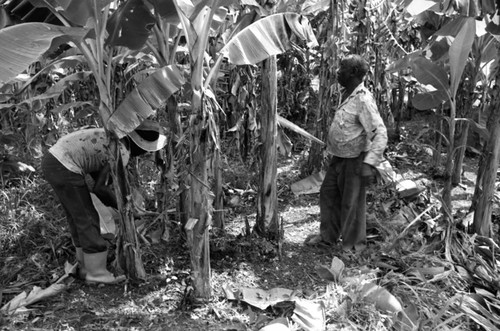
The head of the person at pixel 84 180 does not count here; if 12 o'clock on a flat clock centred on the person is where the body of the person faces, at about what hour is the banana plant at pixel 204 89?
The banana plant is roughly at 1 o'clock from the person.

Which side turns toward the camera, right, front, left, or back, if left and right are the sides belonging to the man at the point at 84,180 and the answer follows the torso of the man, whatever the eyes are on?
right

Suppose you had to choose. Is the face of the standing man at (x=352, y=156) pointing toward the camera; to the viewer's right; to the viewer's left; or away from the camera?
to the viewer's left

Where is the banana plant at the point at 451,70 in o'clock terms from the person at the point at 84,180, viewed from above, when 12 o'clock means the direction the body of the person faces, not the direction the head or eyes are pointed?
The banana plant is roughly at 12 o'clock from the person.
